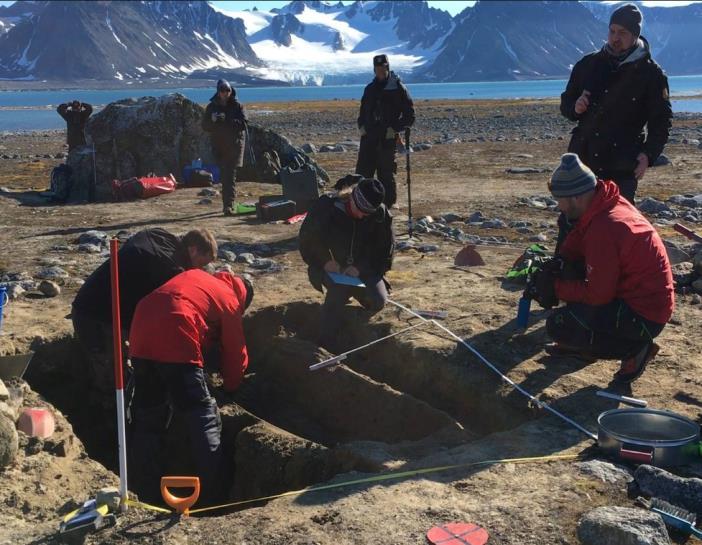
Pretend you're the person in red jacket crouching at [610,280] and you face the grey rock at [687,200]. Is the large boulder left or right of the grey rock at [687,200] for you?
left

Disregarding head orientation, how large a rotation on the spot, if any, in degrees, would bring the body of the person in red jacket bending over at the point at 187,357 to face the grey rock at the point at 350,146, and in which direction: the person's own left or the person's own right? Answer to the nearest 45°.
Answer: approximately 45° to the person's own left

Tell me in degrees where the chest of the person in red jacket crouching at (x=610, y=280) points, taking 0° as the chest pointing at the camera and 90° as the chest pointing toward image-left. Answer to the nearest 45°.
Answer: approximately 90°

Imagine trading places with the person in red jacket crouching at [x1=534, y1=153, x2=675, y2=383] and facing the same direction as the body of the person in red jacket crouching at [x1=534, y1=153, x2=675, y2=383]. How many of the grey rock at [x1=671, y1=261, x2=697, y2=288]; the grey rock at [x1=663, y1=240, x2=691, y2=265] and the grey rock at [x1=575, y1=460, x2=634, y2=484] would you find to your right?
2

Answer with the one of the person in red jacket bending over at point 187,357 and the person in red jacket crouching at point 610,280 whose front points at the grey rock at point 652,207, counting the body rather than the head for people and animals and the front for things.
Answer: the person in red jacket bending over at point 187,357

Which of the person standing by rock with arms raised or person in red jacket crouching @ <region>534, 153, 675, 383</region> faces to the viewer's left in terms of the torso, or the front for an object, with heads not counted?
the person in red jacket crouching

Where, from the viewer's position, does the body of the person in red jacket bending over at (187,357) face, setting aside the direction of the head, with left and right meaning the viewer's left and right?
facing away from the viewer and to the right of the viewer

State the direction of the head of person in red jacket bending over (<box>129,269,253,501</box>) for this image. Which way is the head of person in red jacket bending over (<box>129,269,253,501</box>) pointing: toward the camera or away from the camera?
away from the camera

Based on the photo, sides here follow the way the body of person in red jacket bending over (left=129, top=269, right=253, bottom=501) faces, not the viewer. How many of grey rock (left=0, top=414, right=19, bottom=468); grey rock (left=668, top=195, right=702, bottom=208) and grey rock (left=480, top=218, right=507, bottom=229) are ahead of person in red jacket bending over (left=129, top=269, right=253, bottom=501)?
2

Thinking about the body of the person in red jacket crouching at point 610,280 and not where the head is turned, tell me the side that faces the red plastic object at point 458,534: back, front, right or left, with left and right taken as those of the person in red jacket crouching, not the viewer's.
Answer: left
